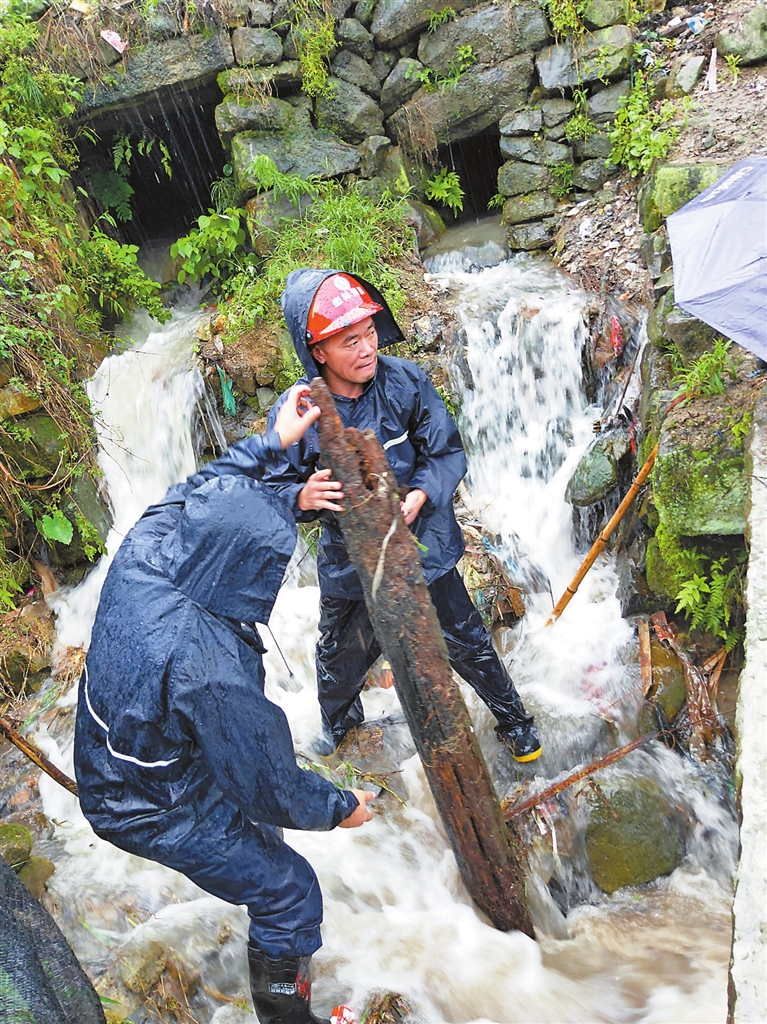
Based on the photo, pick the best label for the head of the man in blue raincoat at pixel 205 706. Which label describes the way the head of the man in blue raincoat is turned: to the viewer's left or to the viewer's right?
to the viewer's right

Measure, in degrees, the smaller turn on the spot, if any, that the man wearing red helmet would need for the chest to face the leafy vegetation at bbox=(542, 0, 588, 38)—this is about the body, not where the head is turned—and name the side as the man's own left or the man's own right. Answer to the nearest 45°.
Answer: approximately 135° to the man's own left

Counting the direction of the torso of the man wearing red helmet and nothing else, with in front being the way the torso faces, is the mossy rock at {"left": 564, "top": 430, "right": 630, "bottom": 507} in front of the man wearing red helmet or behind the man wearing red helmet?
behind

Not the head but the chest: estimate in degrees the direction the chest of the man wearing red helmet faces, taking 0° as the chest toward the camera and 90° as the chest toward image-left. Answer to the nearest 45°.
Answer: approximately 0°

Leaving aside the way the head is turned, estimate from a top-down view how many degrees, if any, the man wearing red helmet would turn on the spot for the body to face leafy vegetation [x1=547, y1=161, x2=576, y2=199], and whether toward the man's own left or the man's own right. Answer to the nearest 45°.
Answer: approximately 135° to the man's own left

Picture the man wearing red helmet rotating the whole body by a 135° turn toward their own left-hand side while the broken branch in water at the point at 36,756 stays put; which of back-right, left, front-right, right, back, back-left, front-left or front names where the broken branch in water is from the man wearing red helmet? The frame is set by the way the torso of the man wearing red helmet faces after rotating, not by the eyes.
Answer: back-left

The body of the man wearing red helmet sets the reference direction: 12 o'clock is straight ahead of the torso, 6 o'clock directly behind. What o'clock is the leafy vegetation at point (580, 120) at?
The leafy vegetation is roughly at 7 o'clock from the man wearing red helmet.

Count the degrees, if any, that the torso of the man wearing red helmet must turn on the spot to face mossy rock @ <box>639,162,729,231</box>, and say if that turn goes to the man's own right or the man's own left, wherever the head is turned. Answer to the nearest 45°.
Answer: approximately 135° to the man's own left
